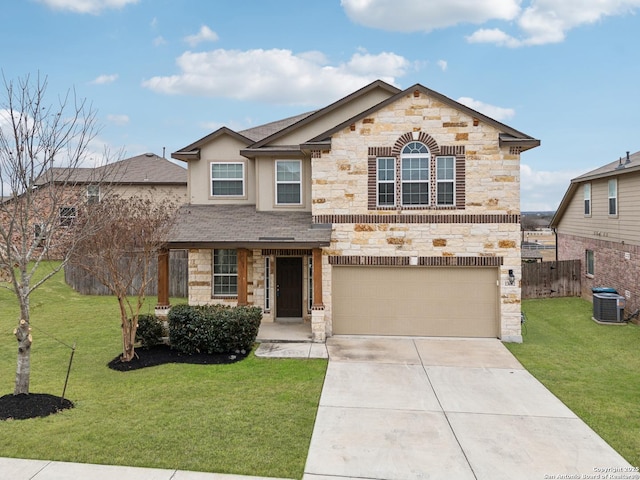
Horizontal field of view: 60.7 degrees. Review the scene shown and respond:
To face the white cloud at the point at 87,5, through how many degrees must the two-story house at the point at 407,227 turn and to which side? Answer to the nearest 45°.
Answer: approximately 90° to its right

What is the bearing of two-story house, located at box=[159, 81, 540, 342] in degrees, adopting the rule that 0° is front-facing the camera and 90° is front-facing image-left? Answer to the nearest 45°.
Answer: approximately 0°

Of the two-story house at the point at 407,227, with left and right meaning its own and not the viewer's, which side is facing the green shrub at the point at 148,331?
right

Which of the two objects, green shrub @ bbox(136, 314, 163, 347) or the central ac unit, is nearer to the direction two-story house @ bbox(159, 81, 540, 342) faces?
the green shrub

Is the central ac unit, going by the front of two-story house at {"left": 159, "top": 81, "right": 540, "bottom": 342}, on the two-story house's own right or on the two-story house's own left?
on the two-story house's own left

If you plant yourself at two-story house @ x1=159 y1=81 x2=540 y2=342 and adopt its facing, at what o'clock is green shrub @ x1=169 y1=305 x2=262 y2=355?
The green shrub is roughly at 2 o'clock from the two-story house.

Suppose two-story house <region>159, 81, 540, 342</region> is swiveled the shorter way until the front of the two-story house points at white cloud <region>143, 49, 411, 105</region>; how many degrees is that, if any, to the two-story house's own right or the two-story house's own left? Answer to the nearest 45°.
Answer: approximately 135° to the two-story house's own right
